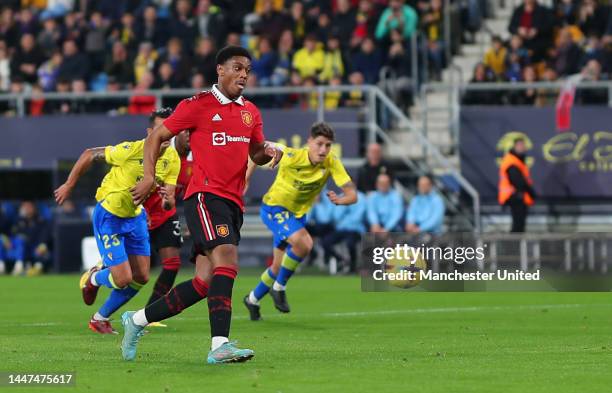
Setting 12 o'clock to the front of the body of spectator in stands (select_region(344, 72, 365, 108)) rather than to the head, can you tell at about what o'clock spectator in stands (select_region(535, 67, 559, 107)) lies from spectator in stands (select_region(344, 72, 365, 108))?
spectator in stands (select_region(535, 67, 559, 107)) is roughly at 9 o'clock from spectator in stands (select_region(344, 72, 365, 108)).

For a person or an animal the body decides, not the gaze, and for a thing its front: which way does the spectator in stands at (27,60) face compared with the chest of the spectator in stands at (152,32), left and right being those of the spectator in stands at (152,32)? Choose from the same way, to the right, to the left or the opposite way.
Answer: the same way

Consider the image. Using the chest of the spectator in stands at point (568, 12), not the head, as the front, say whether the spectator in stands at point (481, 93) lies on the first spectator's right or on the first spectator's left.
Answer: on the first spectator's right

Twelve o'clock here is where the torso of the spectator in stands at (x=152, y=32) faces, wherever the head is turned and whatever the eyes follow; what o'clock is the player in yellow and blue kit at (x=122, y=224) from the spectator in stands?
The player in yellow and blue kit is roughly at 12 o'clock from the spectator in stands.

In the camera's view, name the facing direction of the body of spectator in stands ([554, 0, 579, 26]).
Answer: toward the camera

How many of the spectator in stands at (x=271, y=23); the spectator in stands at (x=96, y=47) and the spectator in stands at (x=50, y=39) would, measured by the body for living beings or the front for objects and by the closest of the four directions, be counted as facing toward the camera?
3

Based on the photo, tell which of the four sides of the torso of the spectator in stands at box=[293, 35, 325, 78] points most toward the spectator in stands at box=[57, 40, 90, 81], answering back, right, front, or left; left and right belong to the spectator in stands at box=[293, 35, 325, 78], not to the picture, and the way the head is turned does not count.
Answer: right

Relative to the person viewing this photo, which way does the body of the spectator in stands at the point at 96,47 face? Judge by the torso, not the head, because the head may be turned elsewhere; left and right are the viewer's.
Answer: facing the viewer

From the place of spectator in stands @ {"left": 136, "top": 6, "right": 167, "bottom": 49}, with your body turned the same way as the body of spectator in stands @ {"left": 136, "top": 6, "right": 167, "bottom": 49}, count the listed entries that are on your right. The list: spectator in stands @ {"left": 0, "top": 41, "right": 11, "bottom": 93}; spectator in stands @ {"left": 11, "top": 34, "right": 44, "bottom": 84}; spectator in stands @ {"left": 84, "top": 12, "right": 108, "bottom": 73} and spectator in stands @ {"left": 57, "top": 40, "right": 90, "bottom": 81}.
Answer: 4

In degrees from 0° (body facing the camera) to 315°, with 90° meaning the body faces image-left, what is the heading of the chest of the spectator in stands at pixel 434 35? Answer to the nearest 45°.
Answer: approximately 0°

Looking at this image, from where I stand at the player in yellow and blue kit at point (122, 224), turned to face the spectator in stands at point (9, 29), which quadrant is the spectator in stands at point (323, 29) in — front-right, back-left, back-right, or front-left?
front-right

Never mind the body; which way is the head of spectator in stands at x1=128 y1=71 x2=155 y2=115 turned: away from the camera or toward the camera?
toward the camera

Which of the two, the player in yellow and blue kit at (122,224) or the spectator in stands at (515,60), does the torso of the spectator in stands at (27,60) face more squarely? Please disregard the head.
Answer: the player in yellow and blue kit

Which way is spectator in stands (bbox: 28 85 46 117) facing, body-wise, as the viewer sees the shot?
toward the camera

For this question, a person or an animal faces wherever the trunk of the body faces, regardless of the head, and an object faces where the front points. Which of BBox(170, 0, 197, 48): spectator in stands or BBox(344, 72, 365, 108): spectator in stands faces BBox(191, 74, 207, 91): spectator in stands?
BBox(170, 0, 197, 48): spectator in stands

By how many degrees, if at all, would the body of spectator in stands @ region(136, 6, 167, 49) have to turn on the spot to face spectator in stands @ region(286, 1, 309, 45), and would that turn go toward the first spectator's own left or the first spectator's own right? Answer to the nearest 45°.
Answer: approximately 45° to the first spectator's own left
